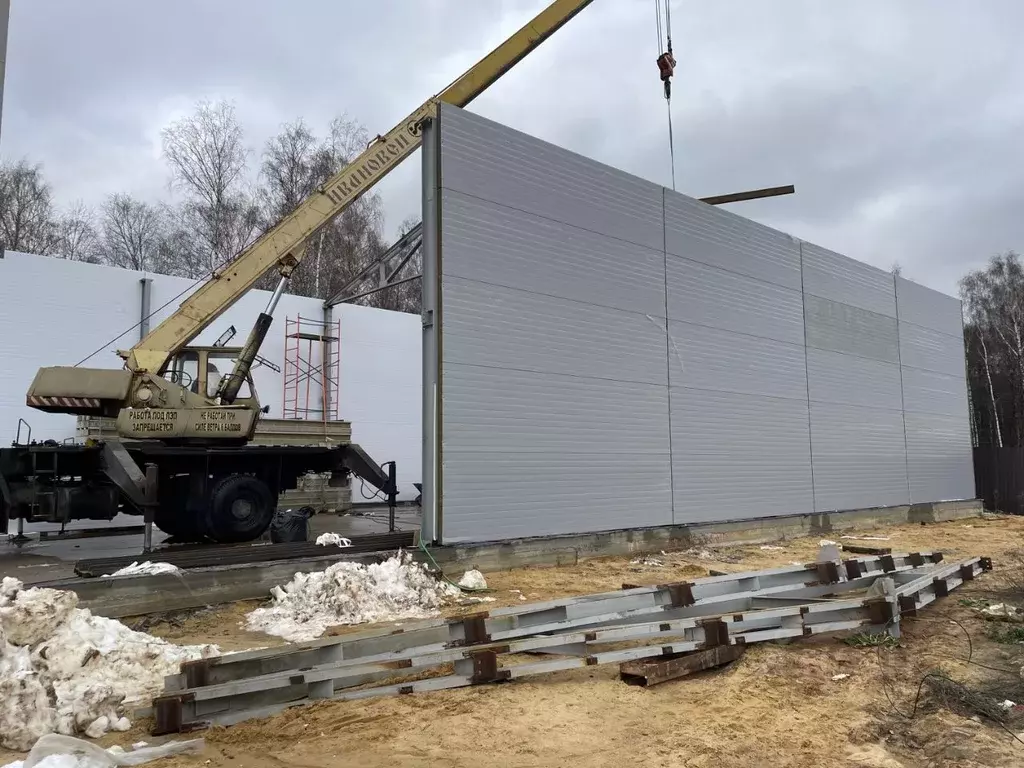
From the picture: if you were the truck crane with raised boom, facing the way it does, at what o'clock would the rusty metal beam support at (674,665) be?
The rusty metal beam support is roughly at 8 o'clock from the truck crane with raised boom.

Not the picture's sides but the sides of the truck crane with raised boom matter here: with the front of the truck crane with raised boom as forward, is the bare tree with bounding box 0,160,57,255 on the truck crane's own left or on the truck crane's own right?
on the truck crane's own right

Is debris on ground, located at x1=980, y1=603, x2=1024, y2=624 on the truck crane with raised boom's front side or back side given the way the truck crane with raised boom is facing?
on the back side

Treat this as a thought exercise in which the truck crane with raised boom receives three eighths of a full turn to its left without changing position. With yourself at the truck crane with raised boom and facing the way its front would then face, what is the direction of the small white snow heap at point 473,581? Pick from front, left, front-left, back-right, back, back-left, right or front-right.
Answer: front

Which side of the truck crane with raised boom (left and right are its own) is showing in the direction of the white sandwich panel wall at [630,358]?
back

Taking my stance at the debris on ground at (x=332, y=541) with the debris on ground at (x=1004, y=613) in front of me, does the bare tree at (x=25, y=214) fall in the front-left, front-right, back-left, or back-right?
back-left

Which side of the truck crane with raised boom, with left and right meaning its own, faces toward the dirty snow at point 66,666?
left

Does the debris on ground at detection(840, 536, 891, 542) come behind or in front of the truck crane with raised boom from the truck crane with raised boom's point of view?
behind

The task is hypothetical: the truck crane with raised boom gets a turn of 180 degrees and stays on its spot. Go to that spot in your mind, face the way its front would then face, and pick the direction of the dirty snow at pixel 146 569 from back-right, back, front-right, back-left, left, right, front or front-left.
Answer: right

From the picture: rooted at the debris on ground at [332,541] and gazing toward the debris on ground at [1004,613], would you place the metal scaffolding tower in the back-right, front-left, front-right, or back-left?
back-left

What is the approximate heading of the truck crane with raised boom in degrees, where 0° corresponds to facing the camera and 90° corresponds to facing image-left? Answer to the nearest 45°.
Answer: approximately 90°

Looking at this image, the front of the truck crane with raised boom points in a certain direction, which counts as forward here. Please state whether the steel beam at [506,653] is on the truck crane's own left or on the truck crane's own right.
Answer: on the truck crane's own left
